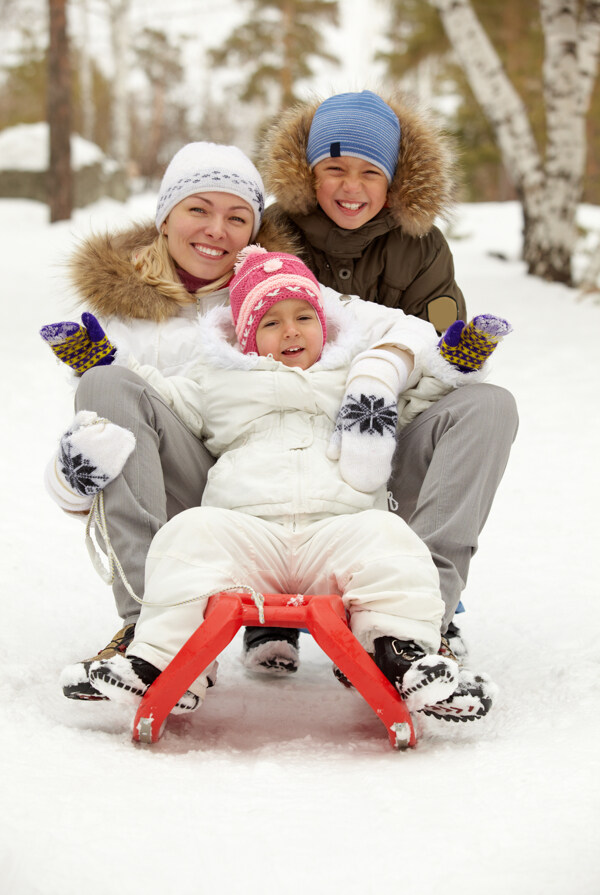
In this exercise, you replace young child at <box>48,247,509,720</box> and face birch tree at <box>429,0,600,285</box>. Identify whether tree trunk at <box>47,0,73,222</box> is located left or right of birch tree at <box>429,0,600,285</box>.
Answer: left

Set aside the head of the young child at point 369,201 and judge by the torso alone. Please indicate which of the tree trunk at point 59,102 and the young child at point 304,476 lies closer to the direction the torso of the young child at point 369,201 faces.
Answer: the young child

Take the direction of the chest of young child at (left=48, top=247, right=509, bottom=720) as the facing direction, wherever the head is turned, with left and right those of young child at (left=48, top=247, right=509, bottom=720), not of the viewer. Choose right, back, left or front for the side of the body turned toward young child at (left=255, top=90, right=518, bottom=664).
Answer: back

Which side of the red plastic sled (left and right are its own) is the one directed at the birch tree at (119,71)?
back

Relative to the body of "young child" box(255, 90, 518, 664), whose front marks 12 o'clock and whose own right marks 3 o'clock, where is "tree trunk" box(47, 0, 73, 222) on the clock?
The tree trunk is roughly at 5 o'clock from the young child.

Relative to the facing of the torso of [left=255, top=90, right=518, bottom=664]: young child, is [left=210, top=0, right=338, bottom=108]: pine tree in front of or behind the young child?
behind

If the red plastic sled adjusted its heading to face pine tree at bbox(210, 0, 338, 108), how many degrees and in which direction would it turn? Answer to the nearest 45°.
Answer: approximately 180°

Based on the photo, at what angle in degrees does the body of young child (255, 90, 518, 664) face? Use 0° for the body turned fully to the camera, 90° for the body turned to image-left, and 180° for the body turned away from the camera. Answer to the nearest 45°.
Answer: approximately 0°
